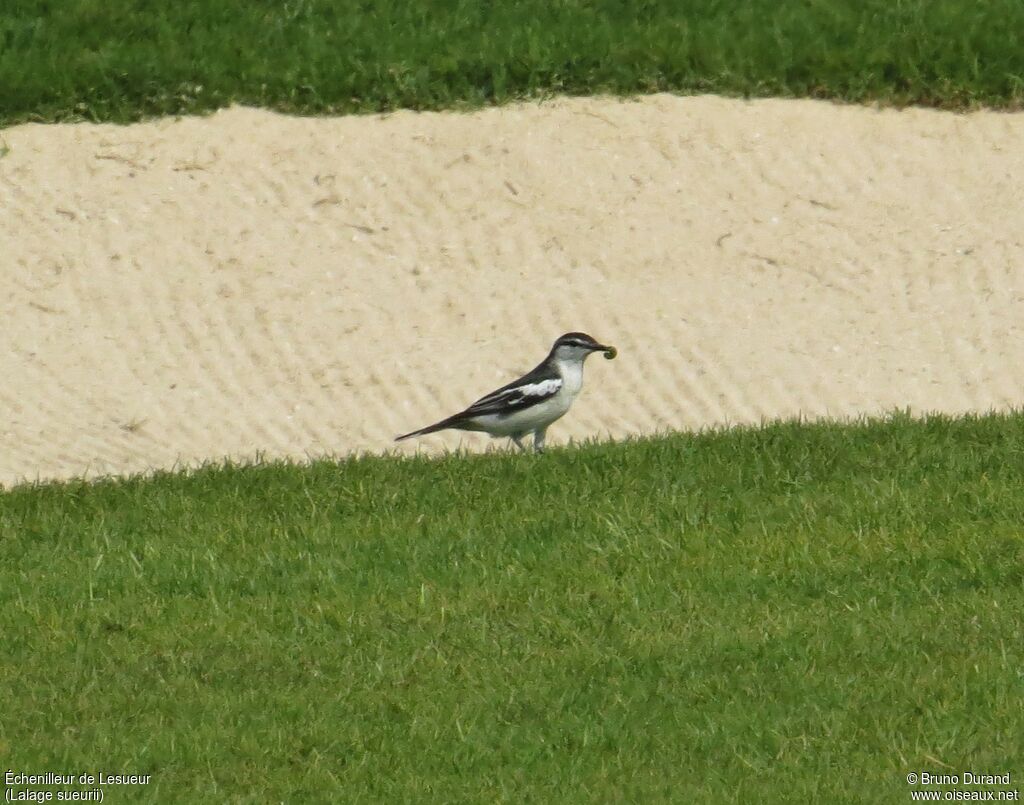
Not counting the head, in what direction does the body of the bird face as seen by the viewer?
to the viewer's right
